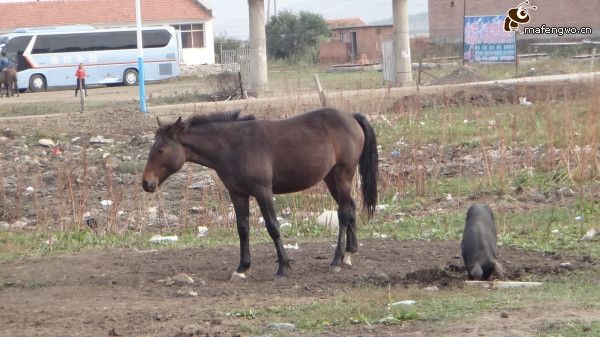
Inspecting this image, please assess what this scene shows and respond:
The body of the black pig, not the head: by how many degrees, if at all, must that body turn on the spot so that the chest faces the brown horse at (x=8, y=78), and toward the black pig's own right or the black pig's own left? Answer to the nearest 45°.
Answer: approximately 135° to the black pig's own right

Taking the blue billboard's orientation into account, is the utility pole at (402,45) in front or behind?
in front

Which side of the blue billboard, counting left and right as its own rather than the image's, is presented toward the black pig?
front

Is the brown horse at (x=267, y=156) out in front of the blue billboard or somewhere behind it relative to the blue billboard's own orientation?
in front

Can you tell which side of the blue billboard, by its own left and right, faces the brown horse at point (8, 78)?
right

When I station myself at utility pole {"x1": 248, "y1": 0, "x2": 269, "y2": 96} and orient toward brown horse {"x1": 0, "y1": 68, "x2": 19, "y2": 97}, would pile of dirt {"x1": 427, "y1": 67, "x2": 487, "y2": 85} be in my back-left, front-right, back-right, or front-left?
back-right

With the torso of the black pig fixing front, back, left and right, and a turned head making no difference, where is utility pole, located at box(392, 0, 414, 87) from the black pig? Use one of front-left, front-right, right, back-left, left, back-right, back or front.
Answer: back

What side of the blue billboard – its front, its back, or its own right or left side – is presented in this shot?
front

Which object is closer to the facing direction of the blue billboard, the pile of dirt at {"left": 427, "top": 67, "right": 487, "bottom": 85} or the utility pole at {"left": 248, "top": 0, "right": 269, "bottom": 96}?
the pile of dirt

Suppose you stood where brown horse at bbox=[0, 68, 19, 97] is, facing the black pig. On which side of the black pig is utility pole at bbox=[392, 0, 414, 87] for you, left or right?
left
